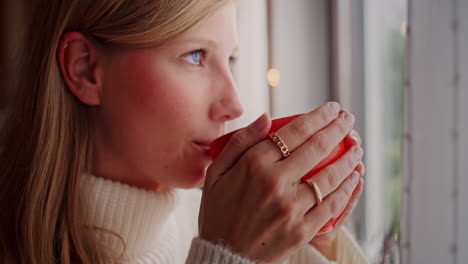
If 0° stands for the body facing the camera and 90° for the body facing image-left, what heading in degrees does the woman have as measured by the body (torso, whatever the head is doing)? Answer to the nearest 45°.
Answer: approximately 270°

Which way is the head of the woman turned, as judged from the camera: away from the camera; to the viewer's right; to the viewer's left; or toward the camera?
to the viewer's right
